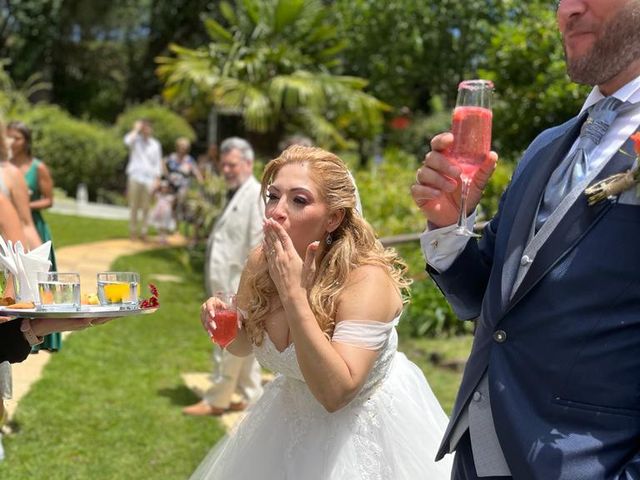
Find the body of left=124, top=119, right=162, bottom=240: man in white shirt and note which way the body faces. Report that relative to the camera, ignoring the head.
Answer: toward the camera

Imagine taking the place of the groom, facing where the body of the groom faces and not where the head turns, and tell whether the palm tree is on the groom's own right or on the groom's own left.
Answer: on the groom's own right

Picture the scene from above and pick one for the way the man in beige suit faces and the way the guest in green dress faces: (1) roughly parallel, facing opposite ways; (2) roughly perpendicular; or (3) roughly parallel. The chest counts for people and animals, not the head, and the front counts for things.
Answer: roughly parallel

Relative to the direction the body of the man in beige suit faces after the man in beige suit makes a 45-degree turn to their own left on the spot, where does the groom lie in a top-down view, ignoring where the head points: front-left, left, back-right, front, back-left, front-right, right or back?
front

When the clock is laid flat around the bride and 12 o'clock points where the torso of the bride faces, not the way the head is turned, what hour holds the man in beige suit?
The man in beige suit is roughly at 4 o'clock from the bride.

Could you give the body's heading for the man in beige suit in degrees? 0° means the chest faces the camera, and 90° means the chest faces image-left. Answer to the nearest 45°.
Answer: approximately 45°

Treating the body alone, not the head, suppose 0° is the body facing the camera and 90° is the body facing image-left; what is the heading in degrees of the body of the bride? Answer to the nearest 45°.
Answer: approximately 45°
